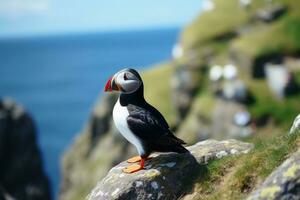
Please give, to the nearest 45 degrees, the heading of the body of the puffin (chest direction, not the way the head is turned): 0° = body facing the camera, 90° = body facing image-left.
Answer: approximately 90°

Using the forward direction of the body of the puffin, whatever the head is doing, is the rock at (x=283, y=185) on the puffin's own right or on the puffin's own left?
on the puffin's own left
